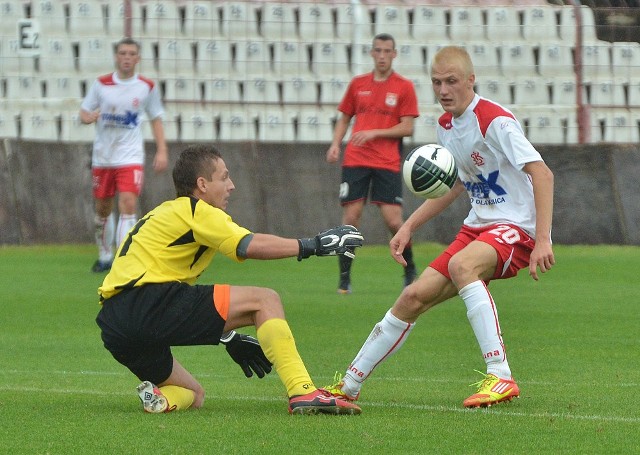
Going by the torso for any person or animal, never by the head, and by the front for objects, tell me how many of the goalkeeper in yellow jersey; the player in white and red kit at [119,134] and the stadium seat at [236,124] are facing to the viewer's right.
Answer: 1

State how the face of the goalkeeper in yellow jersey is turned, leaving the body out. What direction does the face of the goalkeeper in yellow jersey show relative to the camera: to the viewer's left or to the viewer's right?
to the viewer's right

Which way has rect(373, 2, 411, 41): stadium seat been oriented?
toward the camera

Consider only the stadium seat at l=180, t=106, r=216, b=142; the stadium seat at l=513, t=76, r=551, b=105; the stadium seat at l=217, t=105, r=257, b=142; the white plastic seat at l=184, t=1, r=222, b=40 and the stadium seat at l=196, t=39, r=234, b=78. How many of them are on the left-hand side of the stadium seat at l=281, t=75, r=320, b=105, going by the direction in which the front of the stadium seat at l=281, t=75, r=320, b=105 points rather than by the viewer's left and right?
1

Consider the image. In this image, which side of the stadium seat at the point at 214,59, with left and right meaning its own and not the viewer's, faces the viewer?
front

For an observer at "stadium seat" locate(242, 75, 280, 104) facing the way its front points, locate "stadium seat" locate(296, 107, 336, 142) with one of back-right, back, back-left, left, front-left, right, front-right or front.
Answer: left

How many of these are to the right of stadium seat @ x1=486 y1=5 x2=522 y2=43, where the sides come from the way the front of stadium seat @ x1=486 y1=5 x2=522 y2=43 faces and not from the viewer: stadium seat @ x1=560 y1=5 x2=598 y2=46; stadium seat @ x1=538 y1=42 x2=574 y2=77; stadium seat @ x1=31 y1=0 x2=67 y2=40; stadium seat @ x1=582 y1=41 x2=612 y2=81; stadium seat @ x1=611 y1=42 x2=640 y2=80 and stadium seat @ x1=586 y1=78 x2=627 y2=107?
1

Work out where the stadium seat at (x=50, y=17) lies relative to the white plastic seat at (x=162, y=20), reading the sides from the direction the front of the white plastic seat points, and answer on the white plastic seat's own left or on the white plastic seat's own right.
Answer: on the white plastic seat's own right

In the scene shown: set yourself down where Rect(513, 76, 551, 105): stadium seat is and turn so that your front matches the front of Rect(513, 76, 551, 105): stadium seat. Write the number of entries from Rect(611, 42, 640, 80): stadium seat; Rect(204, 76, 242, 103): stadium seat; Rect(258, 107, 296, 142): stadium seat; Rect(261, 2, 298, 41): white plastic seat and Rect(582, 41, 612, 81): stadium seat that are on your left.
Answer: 2

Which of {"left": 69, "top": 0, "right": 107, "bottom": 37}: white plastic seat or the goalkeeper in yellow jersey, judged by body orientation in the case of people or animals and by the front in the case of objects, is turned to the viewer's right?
the goalkeeper in yellow jersey

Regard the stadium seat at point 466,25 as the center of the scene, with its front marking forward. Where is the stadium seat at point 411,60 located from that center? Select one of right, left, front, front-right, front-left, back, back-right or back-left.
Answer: right

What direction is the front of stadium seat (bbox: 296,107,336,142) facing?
toward the camera

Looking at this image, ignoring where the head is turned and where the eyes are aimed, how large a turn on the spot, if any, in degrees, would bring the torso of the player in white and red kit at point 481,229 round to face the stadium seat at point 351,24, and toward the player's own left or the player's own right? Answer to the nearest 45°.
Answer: approximately 135° to the player's own right

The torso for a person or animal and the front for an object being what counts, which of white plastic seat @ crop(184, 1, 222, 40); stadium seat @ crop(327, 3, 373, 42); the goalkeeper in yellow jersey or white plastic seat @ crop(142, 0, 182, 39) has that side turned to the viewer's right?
the goalkeeper in yellow jersey

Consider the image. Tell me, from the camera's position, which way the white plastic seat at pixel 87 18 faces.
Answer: facing the viewer
